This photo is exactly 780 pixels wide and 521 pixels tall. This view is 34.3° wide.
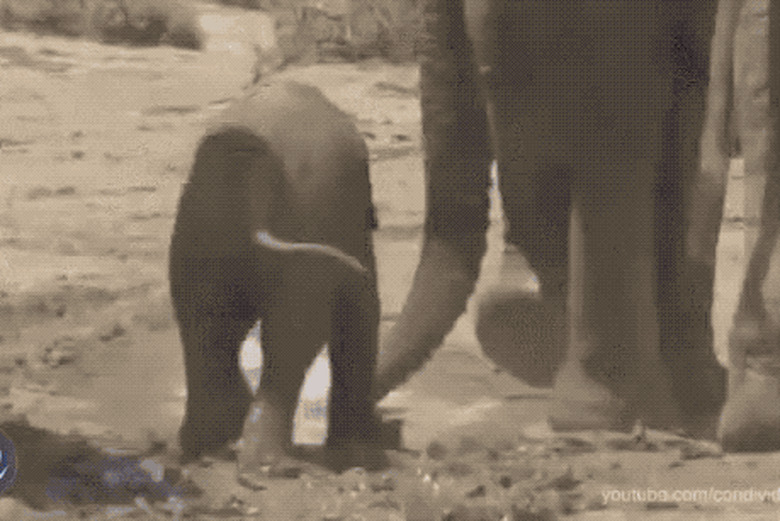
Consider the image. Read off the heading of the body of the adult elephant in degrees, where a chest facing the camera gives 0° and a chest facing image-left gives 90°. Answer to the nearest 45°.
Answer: approximately 45°

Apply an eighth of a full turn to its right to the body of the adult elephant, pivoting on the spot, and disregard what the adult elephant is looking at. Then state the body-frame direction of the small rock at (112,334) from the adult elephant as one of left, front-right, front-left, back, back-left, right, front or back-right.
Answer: front
